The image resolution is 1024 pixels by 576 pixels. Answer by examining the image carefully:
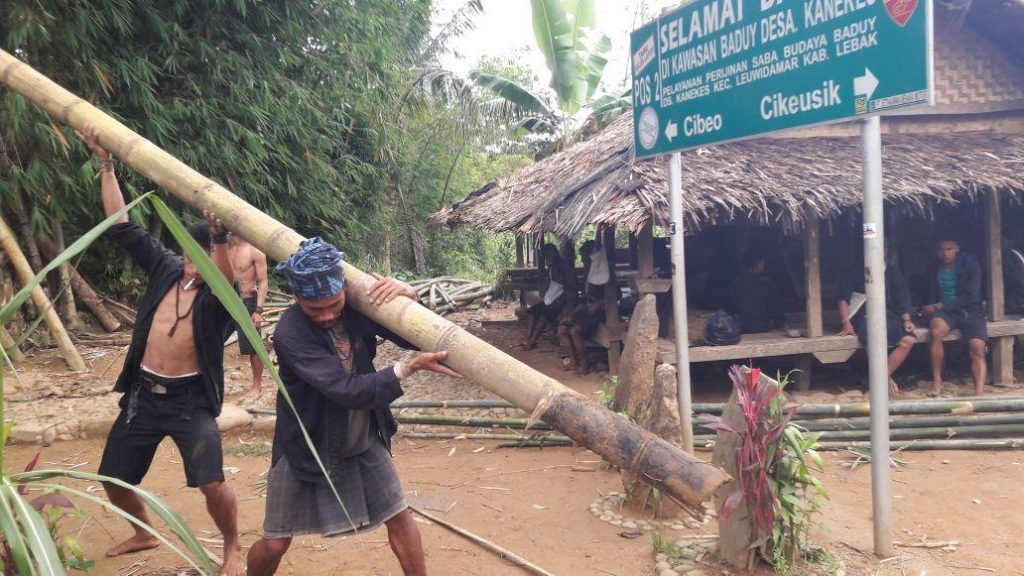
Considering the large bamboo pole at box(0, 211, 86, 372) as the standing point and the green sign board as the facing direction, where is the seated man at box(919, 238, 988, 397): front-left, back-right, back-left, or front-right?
front-left

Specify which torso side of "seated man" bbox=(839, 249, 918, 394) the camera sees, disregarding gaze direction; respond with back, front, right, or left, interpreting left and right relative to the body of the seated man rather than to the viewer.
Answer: front

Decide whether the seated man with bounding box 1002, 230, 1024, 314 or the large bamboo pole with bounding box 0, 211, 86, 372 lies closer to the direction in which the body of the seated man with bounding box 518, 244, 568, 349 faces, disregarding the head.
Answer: the large bamboo pole

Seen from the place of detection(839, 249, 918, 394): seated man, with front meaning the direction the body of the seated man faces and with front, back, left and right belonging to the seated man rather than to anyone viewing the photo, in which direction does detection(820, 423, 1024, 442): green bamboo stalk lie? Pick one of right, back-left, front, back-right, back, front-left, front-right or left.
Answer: front

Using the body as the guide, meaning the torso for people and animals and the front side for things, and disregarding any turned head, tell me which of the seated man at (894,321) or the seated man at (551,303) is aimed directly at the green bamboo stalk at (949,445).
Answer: the seated man at (894,321)

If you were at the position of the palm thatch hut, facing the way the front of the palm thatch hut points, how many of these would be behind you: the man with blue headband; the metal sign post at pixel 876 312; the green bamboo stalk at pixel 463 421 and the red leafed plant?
0

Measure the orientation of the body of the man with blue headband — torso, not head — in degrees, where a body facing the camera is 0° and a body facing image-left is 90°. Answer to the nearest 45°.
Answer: approximately 315°

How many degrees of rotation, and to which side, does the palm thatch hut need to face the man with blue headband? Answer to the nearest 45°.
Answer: approximately 45° to its right

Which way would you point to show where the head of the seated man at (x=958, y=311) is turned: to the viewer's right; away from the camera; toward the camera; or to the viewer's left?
toward the camera

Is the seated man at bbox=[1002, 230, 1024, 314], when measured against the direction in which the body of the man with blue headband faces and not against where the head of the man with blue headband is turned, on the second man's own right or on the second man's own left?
on the second man's own left

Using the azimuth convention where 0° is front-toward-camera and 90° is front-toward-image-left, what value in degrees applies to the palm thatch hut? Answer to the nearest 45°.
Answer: approximately 0°

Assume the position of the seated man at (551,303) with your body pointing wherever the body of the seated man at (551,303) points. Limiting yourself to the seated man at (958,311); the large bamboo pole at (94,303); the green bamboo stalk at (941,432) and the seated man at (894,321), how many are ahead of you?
1

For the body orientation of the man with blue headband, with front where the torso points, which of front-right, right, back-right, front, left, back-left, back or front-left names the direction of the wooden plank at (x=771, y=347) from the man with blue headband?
left

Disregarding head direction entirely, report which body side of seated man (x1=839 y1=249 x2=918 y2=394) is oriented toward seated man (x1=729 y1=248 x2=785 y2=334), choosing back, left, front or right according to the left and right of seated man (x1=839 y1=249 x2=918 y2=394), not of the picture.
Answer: right
